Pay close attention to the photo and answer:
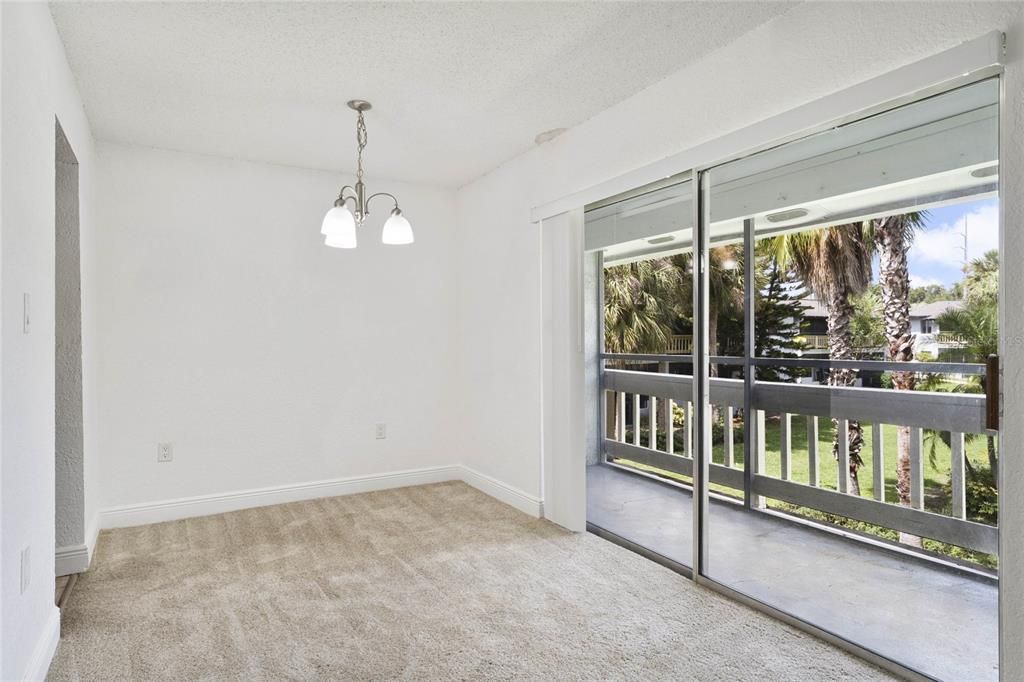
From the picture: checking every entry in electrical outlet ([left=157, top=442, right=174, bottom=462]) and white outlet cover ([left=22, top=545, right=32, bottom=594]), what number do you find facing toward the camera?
1

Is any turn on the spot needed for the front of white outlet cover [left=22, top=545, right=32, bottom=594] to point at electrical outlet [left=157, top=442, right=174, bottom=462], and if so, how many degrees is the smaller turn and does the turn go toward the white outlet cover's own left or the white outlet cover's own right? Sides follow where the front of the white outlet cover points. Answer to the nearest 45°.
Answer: approximately 90° to the white outlet cover's own left

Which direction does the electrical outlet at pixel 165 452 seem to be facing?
toward the camera

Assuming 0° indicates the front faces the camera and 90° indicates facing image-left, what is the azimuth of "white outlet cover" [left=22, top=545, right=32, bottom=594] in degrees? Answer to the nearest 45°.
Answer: approximately 270°

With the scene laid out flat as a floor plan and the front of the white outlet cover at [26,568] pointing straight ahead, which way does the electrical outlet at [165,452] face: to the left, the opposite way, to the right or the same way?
to the right

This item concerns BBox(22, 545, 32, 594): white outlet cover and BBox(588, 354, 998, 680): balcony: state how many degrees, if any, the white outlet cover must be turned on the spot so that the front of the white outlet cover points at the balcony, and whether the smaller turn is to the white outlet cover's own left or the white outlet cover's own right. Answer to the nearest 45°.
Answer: approximately 45° to the white outlet cover's own right

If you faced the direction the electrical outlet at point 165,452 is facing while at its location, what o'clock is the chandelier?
The chandelier is roughly at 11 o'clock from the electrical outlet.

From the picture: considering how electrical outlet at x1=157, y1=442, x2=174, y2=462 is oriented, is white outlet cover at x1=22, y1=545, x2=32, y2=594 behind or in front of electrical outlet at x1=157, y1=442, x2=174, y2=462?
in front

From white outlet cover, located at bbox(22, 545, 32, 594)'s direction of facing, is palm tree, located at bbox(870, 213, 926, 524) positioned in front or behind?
in front

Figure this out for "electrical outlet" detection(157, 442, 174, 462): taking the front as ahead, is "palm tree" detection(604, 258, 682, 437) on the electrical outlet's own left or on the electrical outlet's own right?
on the electrical outlet's own left

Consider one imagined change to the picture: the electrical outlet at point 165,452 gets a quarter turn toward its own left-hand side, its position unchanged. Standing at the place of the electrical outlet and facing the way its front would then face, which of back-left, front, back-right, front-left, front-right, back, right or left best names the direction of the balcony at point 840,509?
front-right
